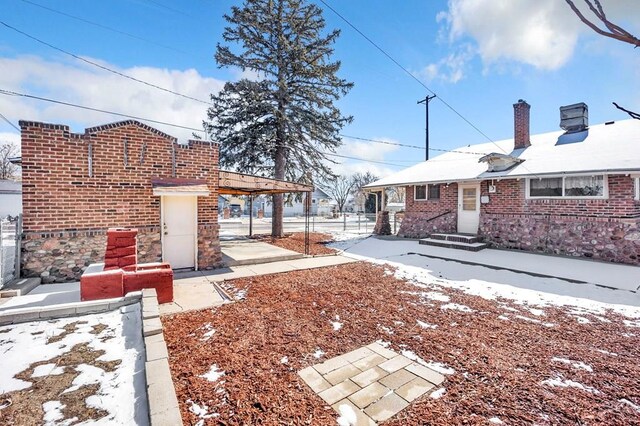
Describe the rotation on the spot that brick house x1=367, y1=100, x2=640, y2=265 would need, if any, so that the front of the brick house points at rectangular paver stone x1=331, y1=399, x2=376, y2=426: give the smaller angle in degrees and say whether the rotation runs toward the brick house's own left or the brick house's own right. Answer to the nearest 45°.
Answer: approximately 45° to the brick house's own left

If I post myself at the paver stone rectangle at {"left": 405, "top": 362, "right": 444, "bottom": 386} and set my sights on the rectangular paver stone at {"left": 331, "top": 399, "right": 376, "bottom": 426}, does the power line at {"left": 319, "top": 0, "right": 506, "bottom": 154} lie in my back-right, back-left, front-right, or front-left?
back-right

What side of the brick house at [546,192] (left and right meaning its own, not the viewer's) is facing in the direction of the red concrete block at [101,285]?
front

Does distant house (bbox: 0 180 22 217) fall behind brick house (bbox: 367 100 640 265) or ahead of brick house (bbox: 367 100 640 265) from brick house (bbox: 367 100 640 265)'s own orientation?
ahead

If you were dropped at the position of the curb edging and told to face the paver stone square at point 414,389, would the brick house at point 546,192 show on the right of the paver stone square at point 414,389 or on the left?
left

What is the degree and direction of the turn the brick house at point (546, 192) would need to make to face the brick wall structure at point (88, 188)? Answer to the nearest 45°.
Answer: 0° — it already faces it

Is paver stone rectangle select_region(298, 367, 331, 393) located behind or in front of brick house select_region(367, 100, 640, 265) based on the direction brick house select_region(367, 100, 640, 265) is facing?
in front

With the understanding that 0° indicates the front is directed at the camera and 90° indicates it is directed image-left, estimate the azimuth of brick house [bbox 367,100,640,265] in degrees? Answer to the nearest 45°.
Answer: approximately 45°

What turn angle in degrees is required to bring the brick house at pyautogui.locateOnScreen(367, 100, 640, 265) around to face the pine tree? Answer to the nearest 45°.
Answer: approximately 45° to its right

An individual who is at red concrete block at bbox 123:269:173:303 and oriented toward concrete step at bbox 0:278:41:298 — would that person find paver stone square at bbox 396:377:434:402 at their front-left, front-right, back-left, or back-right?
back-left

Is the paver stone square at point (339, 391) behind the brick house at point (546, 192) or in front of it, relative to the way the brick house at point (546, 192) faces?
in front

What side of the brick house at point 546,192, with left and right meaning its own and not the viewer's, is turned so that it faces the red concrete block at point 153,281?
front

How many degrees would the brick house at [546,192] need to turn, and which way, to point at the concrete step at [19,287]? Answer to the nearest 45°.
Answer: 0° — it already faces it
